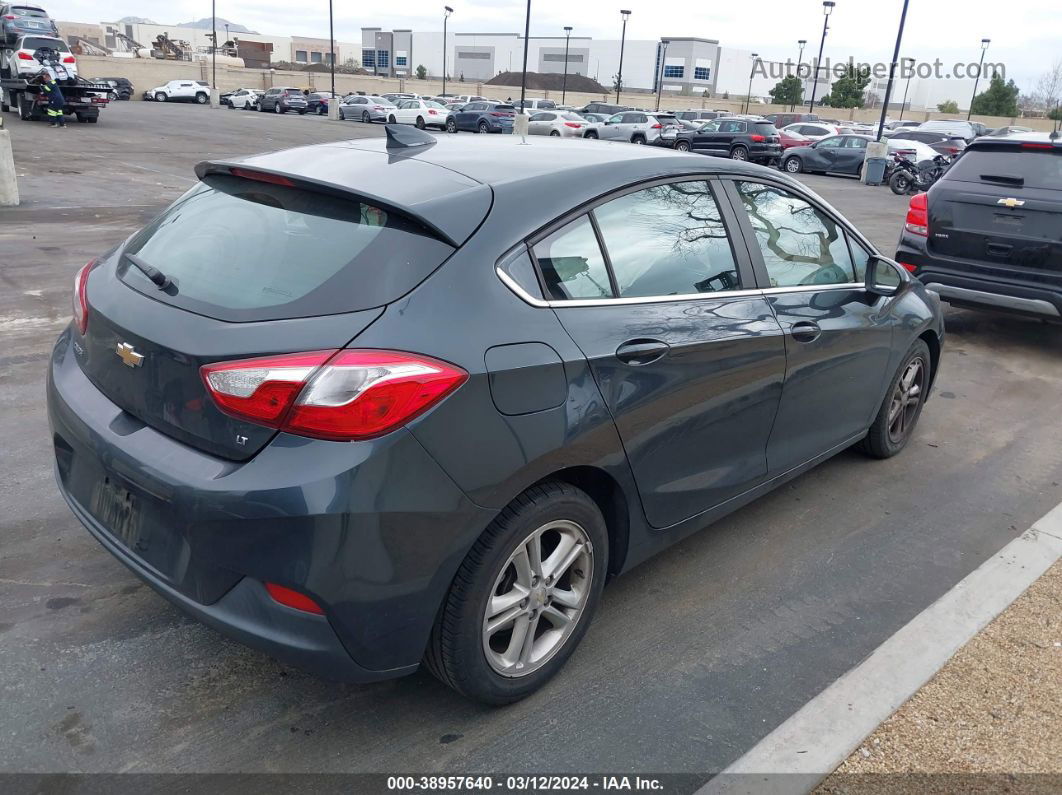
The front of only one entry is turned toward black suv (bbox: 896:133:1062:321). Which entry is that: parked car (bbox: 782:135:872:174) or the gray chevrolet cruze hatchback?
the gray chevrolet cruze hatchback

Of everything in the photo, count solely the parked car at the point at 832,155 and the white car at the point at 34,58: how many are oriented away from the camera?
1

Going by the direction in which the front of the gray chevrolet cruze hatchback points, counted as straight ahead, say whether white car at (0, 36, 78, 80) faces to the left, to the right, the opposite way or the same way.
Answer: to the left

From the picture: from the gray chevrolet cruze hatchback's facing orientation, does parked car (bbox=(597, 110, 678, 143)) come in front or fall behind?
in front

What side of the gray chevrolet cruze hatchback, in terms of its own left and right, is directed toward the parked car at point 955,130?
front

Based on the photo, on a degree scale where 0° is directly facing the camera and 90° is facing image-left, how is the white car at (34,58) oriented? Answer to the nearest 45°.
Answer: approximately 180°

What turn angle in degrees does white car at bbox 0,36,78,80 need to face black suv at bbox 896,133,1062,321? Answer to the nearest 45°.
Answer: approximately 180°

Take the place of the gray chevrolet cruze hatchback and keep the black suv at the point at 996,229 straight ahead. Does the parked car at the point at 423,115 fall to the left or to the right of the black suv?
left

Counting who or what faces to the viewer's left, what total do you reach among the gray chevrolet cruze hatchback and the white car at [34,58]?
0

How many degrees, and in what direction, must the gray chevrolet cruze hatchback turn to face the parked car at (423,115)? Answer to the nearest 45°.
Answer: approximately 45° to its left

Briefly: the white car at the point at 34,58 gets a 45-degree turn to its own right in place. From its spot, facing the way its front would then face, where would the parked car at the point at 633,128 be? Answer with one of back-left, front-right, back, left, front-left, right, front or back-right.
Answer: front-right

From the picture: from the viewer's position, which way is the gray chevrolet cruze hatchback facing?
facing away from the viewer and to the right of the viewer

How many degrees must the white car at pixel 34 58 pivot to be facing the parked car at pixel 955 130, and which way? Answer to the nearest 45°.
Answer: approximately 90° to its right

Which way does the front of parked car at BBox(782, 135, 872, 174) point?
to the viewer's left
